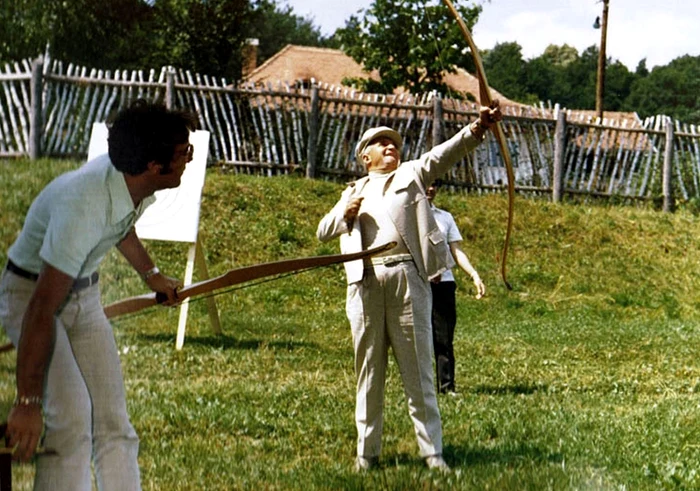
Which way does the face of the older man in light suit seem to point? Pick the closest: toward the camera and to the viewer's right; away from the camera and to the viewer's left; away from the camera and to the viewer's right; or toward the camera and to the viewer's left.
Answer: toward the camera and to the viewer's right

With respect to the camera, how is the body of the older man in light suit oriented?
toward the camera

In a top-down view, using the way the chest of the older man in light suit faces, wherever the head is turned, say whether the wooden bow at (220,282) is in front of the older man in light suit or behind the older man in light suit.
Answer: in front
